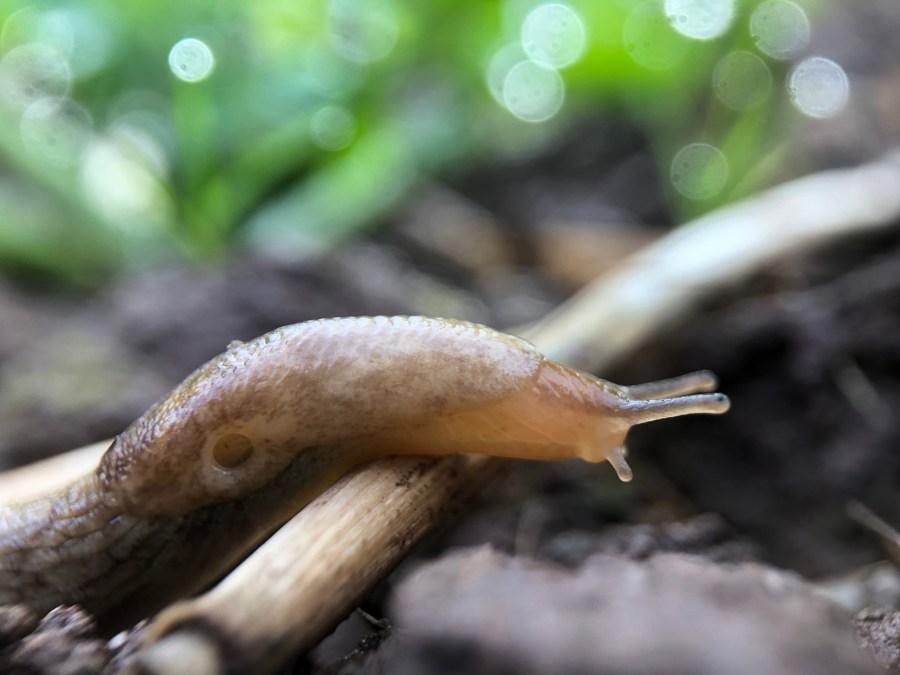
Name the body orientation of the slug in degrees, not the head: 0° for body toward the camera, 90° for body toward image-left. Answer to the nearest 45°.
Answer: approximately 270°
